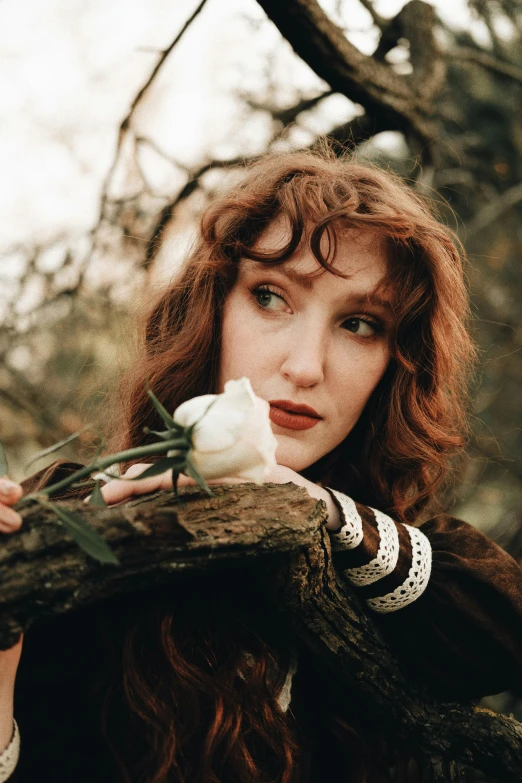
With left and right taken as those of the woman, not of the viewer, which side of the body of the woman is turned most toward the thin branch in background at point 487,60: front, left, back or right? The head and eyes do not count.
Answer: back

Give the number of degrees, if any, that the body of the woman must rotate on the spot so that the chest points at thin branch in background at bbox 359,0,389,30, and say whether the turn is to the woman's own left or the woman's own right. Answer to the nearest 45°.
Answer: approximately 180°

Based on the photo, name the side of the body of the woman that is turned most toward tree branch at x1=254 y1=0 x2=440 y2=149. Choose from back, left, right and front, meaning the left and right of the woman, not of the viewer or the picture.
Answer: back

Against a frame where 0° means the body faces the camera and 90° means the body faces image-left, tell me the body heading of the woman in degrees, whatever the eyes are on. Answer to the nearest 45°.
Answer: approximately 0°
